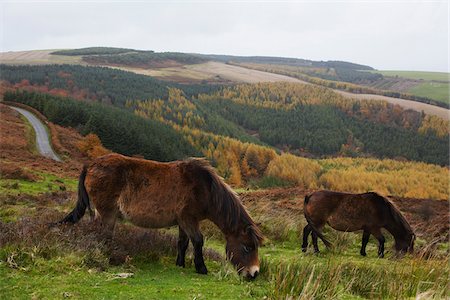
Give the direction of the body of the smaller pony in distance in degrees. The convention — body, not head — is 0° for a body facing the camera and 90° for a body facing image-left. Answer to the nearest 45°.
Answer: approximately 270°

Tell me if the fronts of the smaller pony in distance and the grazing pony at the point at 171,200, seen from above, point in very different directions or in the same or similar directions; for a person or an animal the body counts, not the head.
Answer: same or similar directions

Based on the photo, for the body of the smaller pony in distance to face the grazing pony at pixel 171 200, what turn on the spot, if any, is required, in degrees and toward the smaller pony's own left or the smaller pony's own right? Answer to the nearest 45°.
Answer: approximately 135° to the smaller pony's own right

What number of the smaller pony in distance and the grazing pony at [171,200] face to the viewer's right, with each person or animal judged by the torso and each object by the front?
2

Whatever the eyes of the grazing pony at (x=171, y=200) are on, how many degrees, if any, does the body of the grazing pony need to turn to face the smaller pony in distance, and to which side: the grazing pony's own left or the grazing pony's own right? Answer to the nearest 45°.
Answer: approximately 45° to the grazing pony's own left

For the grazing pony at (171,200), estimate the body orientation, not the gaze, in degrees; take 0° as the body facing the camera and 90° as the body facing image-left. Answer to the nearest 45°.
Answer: approximately 270°
